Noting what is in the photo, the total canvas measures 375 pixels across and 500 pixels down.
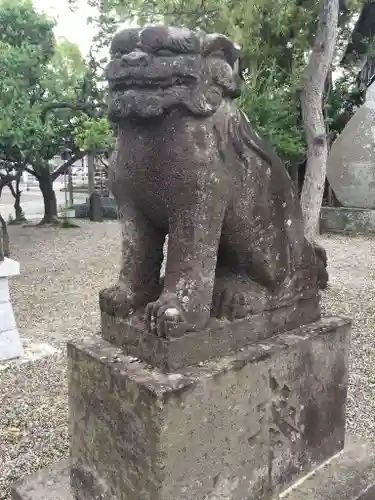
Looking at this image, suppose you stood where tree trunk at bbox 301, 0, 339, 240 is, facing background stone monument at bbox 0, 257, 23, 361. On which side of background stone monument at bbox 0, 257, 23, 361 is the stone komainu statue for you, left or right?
left

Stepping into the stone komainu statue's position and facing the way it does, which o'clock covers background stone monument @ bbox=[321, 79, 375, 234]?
The background stone monument is roughly at 5 o'clock from the stone komainu statue.

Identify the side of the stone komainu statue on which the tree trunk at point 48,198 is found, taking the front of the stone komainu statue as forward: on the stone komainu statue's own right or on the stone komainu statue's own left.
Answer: on the stone komainu statue's own right

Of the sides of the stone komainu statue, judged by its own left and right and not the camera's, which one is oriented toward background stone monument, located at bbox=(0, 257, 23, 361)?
right

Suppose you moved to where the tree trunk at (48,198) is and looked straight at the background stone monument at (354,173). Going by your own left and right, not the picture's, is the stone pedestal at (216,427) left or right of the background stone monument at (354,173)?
right

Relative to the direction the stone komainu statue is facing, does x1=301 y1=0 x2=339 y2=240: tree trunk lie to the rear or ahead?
to the rear

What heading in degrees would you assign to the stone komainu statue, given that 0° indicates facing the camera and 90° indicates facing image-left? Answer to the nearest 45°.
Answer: approximately 45°
